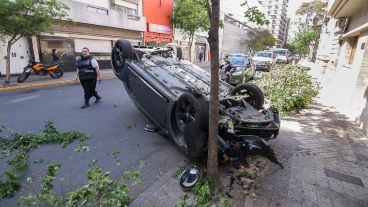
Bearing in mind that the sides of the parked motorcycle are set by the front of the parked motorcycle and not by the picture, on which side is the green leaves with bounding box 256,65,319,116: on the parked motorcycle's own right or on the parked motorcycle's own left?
on the parked motorcycle's own left

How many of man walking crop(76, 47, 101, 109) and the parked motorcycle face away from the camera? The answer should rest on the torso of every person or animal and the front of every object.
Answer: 0

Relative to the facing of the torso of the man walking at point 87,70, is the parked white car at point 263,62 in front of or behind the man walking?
behind

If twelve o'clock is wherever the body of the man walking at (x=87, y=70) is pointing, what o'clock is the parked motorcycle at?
The parked motorcycle is roughly at 4 o'clock from the man walking.

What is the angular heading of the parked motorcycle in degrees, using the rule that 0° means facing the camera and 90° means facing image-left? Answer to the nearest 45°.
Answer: approximately 45°

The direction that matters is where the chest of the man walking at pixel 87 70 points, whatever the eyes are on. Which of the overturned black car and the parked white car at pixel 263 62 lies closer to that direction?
the overturned black car

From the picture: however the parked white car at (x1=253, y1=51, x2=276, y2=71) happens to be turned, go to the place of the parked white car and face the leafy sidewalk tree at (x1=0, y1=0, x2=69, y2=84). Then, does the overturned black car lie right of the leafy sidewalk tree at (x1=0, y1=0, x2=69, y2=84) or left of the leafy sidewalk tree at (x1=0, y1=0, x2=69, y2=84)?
left

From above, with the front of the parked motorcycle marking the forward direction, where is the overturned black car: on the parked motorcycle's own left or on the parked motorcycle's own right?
on the parked motorcycle's own left

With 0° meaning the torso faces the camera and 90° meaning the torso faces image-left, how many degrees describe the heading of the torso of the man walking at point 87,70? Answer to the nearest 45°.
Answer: approximately 45°
